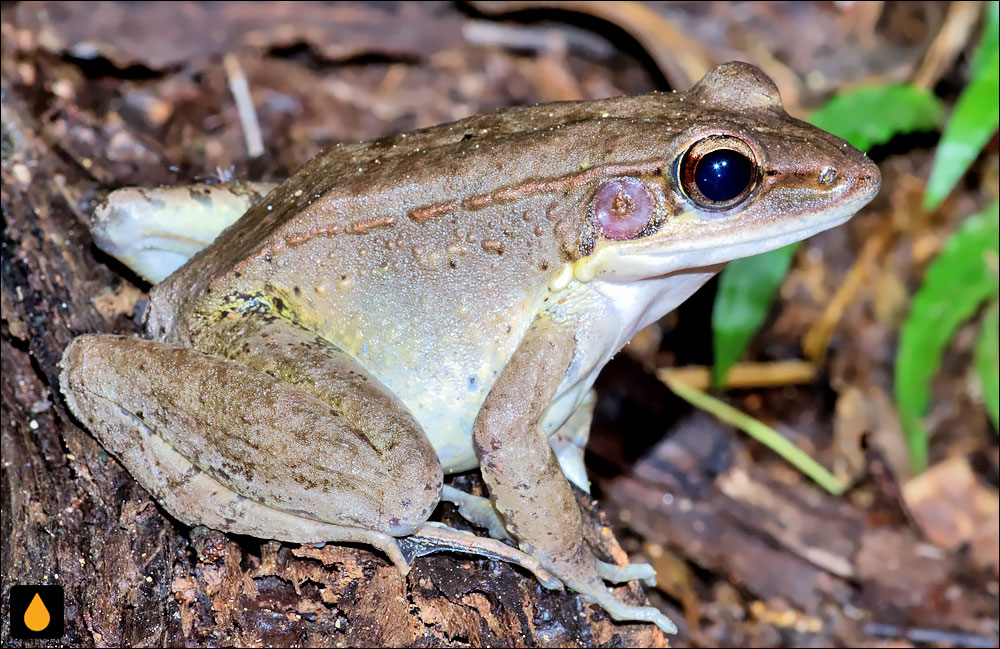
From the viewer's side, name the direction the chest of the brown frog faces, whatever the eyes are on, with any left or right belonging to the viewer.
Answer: facing to the right of the viewer
